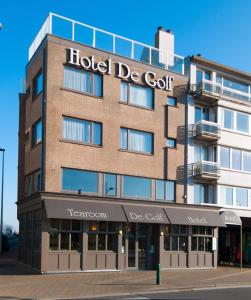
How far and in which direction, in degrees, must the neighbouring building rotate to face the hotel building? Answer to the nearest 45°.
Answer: approximately 90° to its right

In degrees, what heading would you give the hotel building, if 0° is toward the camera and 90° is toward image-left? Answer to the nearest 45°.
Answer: approximately 315°

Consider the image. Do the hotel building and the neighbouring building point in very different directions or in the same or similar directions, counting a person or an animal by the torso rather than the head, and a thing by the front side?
same or similar directions

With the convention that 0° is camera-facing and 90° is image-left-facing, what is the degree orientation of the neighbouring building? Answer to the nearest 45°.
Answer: approximately 315°

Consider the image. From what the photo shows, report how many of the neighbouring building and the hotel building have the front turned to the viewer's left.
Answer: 0

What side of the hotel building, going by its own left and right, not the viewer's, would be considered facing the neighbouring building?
left
